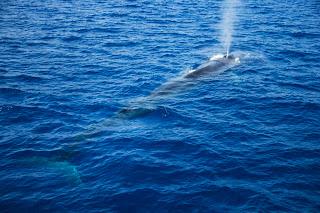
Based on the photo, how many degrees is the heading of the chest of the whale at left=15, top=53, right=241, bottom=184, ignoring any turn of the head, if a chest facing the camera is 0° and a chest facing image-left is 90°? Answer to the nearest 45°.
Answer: approximately 225°

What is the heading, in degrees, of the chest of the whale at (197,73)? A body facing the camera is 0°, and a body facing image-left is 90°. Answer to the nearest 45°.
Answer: approximately 225°
